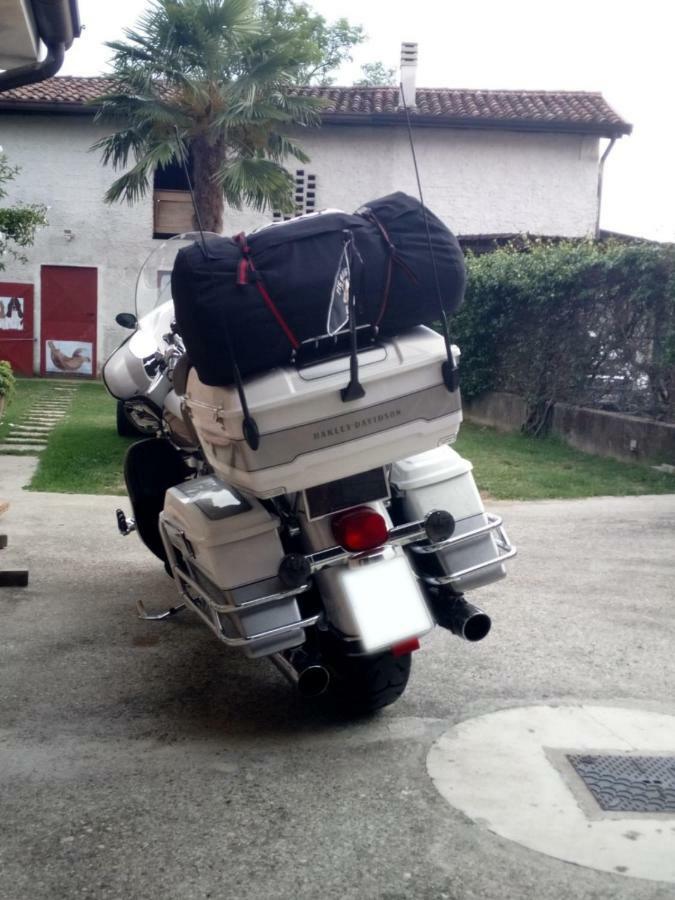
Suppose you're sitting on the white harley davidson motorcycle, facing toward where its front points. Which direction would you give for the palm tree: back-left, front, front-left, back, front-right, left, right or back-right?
front-right

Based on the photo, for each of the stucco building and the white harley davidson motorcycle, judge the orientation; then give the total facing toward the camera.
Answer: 1

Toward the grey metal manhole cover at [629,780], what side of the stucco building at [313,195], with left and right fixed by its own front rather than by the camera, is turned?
front

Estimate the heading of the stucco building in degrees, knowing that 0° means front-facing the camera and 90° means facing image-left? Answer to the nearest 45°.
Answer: approximately 0°

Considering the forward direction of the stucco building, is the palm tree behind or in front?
in front

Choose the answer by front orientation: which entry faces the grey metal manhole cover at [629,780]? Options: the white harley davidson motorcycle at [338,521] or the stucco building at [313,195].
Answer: the stucco building

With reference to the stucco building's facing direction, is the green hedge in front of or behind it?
in front

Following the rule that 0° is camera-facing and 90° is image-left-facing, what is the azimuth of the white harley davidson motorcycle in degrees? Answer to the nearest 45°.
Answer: approximately 135°

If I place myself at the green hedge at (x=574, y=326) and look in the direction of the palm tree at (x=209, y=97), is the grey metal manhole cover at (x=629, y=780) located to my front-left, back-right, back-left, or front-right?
back-left

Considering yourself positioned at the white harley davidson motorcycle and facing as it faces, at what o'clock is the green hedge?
The green hedge is roughly at 2 o'clock from the white harley davidson motorcycle.
